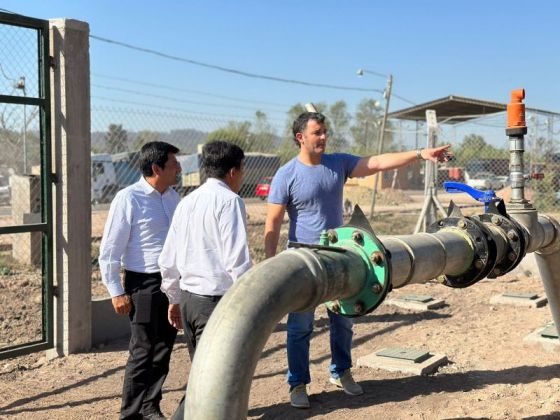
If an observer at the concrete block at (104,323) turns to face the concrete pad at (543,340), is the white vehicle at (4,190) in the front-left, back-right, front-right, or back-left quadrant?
back-left

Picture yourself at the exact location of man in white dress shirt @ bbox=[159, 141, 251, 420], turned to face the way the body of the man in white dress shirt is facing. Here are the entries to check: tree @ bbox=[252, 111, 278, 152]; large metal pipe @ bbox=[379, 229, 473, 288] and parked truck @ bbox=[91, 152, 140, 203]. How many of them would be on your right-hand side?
1

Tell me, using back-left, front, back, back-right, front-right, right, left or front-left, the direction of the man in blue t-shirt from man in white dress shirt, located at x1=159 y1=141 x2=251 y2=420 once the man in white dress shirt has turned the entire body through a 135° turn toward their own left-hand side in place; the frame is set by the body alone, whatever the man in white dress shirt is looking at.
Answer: back-right

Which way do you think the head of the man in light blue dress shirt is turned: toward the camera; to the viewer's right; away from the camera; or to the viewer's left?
to the viewer's right

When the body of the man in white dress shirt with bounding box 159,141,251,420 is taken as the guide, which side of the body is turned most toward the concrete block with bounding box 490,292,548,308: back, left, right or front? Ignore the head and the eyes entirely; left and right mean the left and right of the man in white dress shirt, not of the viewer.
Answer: front

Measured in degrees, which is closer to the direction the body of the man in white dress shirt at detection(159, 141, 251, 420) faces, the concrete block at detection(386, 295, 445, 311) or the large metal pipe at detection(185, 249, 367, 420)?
the concrete block

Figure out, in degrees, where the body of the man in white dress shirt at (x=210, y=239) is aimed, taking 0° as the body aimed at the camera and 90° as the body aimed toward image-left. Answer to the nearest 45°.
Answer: approximately 225°

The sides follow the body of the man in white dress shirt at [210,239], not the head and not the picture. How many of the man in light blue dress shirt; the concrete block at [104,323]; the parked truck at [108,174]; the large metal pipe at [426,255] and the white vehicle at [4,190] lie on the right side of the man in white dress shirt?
1

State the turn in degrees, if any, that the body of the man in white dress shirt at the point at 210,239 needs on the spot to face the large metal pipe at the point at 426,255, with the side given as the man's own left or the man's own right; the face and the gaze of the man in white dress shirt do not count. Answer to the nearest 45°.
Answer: approximately 90° to the man's own right

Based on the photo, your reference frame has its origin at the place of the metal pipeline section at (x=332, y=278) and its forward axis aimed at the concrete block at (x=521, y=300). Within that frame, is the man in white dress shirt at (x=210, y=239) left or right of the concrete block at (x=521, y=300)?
left

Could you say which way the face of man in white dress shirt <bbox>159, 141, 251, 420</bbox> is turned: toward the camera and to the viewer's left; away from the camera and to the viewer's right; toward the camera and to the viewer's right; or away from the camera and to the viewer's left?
away from the camera and to the viewer's right

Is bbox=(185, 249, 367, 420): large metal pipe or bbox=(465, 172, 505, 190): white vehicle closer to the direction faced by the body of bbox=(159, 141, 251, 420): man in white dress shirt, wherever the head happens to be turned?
the white vehicle

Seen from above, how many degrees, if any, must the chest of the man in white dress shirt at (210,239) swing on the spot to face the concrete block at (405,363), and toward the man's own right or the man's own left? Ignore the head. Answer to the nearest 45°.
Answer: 0° — they already face it

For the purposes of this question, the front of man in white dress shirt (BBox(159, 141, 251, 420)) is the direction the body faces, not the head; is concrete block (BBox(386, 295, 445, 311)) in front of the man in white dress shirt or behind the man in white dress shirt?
in front

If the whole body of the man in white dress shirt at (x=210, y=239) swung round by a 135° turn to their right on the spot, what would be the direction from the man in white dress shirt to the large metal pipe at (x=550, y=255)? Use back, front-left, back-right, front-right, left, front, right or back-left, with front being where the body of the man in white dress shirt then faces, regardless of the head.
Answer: left

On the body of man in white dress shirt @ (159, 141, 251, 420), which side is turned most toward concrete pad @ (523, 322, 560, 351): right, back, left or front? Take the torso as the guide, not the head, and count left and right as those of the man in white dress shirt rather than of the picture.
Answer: front

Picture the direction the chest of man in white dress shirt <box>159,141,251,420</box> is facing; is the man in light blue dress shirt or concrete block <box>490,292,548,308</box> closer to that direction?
the concrete block

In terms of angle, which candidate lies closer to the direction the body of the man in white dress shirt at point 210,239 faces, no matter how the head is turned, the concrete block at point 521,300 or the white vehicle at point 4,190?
the concrete block

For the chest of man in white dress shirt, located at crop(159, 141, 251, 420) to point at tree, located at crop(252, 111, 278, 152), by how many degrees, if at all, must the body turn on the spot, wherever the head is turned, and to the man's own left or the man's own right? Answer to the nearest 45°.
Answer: approximately 45° to the man's own left
